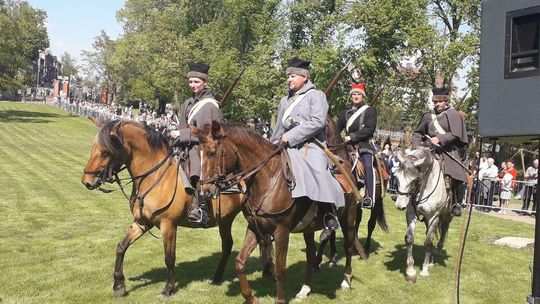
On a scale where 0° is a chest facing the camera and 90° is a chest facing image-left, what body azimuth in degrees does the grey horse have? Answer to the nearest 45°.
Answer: approximately 45°

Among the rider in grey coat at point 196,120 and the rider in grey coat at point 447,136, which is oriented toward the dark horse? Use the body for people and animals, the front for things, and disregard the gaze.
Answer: the rider in grey coat at point 447,136

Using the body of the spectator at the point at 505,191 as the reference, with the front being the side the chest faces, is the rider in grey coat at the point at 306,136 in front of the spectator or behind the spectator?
in front

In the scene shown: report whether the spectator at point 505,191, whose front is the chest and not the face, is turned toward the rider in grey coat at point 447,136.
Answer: yes

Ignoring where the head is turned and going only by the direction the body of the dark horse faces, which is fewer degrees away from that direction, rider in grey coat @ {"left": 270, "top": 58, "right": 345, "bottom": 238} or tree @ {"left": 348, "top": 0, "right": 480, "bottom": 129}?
the rider in grey coat
